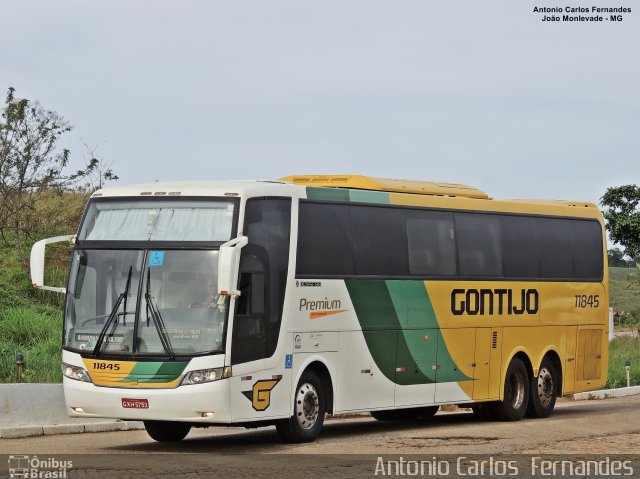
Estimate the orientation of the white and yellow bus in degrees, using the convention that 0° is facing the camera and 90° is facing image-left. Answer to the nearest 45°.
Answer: approximately 45°
